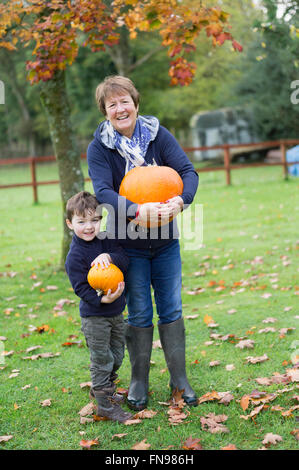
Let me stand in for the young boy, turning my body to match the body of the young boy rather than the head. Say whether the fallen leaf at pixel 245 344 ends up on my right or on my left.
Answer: on my left

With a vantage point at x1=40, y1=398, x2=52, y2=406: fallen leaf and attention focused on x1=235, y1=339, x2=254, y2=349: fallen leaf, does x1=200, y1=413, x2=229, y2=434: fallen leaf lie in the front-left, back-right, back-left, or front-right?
front-right

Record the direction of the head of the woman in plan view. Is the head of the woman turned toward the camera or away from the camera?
toward the camera

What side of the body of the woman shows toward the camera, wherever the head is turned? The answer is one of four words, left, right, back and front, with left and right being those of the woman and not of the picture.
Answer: front

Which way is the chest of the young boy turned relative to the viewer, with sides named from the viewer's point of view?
facing the viewer and to the right of the viewer

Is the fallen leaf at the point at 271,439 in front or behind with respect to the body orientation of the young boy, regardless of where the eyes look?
in front
